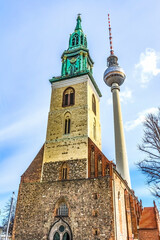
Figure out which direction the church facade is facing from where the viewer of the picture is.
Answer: facing the viewer

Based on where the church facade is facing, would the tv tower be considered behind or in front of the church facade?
behind
